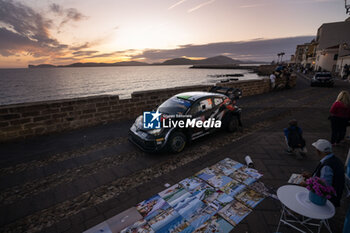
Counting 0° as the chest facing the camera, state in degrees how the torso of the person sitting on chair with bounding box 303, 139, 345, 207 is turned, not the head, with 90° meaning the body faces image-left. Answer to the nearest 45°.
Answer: approximately 90°

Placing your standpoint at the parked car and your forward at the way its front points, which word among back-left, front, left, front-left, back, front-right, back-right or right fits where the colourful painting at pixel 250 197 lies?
front-left

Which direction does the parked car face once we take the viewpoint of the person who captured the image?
facing the viewer and to the left of the viewer

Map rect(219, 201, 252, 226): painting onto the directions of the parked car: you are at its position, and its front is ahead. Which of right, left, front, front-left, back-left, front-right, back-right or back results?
front-left

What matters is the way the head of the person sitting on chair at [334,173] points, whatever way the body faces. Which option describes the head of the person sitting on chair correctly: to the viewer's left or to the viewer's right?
to the viewer's left

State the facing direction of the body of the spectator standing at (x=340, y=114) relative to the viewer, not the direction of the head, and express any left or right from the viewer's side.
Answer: facing away from the viewer and to the left of the viewer

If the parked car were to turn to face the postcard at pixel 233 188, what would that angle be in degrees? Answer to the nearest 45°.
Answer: approximately 45° to its left

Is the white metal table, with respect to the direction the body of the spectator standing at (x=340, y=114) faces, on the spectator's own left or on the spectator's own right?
on the spectator's own left

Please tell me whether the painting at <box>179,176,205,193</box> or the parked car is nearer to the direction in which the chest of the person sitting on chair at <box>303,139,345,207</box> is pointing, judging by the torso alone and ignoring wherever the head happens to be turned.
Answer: the painting

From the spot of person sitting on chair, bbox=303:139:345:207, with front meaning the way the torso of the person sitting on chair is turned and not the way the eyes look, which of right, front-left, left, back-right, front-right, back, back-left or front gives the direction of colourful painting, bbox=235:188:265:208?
front

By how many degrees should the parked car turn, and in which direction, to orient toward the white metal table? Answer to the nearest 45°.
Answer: approximately 45° to its left

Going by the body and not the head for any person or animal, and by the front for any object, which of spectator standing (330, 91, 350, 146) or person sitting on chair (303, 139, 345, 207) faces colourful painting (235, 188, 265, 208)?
the person sitting on chair

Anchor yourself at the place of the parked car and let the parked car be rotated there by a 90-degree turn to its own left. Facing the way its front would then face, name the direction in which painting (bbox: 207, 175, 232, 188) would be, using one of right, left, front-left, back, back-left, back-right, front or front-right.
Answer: front-right

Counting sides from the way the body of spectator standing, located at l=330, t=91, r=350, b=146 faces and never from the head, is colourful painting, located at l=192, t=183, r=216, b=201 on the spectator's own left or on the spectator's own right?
on the spectator's own left

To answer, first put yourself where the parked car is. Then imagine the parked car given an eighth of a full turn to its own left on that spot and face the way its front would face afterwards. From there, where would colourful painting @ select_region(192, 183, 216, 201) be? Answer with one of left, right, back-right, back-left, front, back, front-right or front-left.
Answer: front

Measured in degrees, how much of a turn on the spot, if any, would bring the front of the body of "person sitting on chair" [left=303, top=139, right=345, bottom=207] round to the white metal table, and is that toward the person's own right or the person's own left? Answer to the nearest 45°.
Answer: approximately 45° to the person's own left
